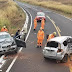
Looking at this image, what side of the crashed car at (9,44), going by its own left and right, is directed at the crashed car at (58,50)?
left

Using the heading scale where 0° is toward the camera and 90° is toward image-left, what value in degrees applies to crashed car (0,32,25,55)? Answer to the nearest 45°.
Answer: approximately 315°
